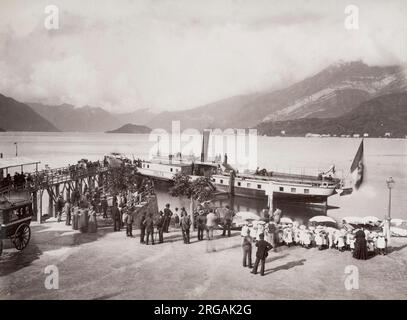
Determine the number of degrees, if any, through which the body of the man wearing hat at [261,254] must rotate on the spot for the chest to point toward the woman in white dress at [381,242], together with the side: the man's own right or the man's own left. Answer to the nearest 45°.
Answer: approximately 45° to the man's own right

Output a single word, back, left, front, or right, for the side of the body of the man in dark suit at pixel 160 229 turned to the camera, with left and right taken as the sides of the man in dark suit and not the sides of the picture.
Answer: back

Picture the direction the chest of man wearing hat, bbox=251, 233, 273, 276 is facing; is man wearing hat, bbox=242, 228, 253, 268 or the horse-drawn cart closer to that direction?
the man wearing hat

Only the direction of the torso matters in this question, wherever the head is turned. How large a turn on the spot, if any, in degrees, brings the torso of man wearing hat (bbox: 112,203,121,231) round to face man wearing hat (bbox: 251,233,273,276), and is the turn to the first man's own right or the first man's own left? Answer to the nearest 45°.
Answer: approximately 135° to the first man's own right

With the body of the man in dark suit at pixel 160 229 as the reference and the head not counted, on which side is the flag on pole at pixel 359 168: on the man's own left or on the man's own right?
on the man's own right

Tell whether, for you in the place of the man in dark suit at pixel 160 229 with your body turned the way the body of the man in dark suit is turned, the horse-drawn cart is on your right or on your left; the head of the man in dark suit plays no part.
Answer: on your left

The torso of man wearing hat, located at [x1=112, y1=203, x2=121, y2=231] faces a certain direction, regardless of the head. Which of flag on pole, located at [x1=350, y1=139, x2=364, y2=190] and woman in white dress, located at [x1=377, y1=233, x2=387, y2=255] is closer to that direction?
the flag on pole

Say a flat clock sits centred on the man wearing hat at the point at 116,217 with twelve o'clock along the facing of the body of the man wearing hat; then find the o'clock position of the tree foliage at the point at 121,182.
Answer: The tree foliage is roughly at 12 o'clock from the man wearing hat.

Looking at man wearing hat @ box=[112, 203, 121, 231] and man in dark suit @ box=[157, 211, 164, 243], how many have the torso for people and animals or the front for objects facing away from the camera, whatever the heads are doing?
2

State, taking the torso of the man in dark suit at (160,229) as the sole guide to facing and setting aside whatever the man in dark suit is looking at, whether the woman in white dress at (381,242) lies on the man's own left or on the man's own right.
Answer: on the man's own right

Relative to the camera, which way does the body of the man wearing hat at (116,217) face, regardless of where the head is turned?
away from the camera

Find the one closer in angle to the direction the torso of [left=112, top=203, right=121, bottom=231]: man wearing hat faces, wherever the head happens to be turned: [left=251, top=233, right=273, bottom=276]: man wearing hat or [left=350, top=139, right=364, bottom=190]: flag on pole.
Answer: the flag on pole

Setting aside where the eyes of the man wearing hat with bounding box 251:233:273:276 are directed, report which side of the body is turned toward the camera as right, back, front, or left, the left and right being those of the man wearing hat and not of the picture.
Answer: back
